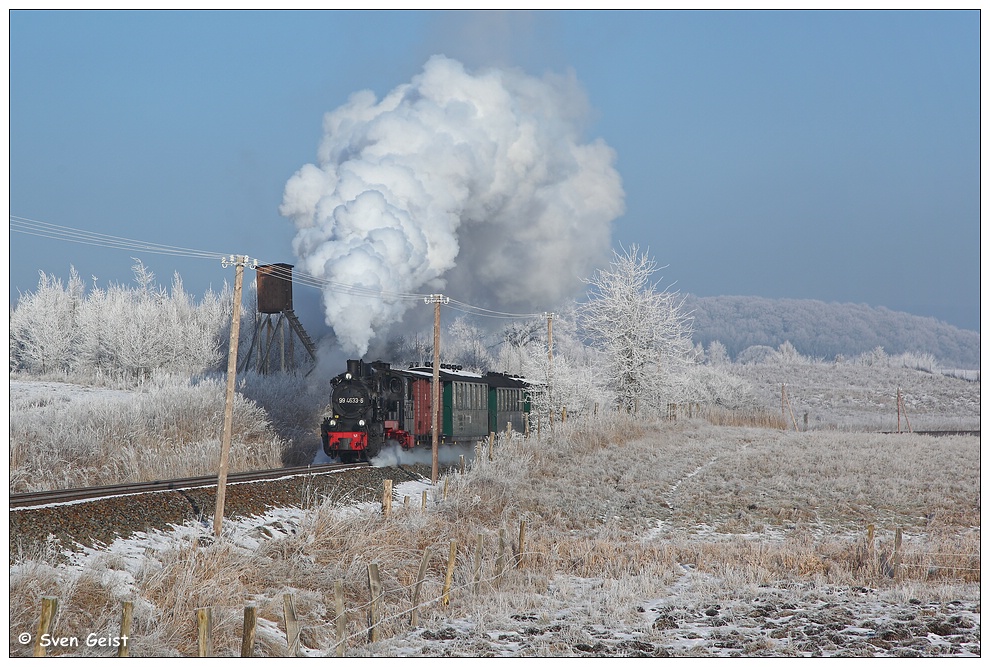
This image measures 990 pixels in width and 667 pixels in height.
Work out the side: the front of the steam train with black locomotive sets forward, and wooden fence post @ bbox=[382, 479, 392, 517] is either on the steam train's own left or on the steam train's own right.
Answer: on the steam train's own left

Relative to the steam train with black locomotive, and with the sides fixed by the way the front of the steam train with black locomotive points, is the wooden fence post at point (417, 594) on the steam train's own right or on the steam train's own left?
on the steam train's own left

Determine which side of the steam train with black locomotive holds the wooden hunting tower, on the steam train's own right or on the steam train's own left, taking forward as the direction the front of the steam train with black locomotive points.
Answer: on the steam train's own right

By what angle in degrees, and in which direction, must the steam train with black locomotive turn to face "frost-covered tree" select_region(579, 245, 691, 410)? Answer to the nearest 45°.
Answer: approximately 180°

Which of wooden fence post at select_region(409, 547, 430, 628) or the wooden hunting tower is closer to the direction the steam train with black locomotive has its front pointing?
the wooden fence post

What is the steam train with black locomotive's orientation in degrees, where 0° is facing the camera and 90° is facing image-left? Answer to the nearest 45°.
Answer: approximately 45°

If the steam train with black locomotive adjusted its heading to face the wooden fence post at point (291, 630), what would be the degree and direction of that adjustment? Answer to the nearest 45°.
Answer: approximately 45° to its left

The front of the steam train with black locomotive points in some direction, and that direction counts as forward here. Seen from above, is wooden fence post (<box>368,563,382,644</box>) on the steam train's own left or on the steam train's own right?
on the steam train's own left

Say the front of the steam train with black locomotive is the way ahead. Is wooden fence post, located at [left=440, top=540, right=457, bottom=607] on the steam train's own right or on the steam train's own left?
on the steam train's own left

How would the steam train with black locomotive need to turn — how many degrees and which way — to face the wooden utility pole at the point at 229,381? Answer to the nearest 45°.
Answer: approximately 45° to its left

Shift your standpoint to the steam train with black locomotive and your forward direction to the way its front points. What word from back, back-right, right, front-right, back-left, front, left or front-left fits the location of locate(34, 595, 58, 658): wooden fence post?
front-left
